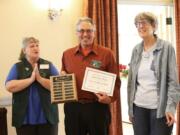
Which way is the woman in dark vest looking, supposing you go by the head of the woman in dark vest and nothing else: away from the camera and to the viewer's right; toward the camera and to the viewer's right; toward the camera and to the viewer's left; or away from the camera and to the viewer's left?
toward the camera and to the viewer's right

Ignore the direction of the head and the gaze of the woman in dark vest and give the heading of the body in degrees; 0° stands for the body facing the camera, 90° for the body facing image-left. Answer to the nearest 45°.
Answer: approximately 0°

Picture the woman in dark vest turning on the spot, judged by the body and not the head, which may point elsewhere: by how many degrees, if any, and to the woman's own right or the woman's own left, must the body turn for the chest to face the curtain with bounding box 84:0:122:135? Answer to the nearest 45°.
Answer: approximately 135° to the woman's own left
